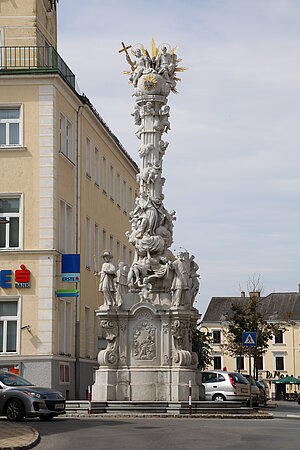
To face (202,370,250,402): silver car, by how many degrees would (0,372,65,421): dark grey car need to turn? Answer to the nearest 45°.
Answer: approximately 90° to its left

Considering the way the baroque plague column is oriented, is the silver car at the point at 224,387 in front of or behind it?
behind

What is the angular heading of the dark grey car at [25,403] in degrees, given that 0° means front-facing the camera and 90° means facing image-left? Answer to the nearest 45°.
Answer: approximately 315°

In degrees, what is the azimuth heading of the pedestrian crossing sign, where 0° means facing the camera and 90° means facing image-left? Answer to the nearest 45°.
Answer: approximately 0°

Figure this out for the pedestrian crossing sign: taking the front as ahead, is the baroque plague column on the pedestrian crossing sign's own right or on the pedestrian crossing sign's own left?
on the pedestrian crossing sign's own right
